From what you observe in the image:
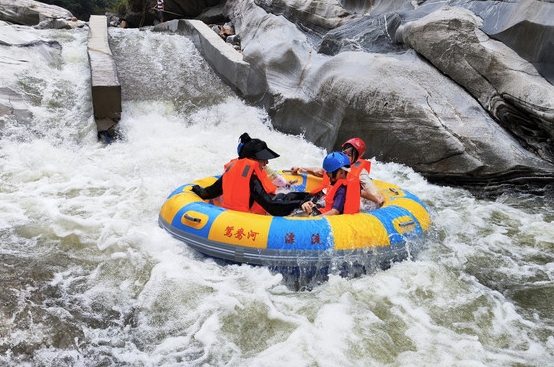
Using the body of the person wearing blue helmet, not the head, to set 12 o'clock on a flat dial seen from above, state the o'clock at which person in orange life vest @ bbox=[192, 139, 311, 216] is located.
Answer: The person in orange life vest is roughly at 12 o'clock from the person wearing blue helmet.

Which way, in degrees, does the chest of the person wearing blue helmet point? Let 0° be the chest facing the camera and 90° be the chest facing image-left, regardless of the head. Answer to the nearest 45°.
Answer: approximately 90°

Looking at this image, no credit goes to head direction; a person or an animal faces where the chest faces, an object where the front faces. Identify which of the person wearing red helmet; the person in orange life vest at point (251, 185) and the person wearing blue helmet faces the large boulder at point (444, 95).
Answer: the person in orange life vest

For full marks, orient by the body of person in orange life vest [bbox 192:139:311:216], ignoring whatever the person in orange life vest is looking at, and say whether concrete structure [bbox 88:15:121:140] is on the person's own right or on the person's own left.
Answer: on the person's own left

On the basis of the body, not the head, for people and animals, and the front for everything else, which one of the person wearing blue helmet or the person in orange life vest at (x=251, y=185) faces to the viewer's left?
the person wearing blue helmet

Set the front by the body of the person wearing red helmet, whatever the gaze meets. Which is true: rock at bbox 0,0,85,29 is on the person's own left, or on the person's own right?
on the person's own right

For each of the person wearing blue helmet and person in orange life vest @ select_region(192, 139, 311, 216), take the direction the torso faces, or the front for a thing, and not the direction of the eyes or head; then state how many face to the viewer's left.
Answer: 1

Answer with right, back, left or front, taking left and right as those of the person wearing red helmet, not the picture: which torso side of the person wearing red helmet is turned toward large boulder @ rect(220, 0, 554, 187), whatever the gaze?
back

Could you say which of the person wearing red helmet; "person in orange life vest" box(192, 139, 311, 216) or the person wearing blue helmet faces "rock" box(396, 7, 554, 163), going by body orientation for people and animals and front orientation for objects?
the person in orange life vest

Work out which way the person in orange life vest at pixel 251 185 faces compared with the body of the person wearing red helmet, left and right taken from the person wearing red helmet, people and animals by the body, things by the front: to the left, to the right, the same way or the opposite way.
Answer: the opposite way

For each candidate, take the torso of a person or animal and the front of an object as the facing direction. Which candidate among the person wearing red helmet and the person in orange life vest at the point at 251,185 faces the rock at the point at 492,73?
the person in orange life vest

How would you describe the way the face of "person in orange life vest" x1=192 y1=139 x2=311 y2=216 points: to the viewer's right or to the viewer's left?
to the viewer's right

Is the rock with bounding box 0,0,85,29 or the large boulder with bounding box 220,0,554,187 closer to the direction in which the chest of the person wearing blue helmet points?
the rock

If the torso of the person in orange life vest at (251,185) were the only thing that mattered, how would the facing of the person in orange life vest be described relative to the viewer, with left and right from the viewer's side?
facing away from the viewer and to the right of the viewer

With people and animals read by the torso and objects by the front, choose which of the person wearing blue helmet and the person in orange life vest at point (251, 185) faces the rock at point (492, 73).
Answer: the person in orange life vest

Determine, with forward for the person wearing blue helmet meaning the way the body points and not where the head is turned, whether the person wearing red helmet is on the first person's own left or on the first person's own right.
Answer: on the first person's own right

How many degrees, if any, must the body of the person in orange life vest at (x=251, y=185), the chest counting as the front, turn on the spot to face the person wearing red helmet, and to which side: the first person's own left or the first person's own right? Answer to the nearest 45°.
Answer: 0° — they already face them
